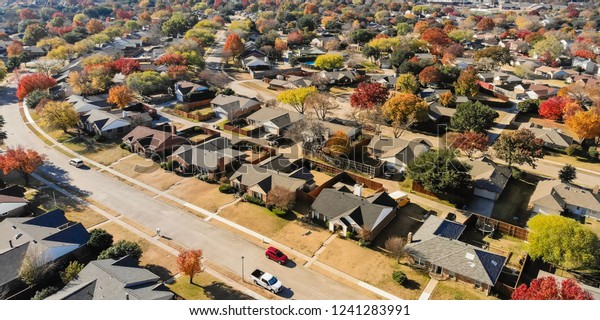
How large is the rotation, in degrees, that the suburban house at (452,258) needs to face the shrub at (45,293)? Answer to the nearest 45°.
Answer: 0° — it already faces it

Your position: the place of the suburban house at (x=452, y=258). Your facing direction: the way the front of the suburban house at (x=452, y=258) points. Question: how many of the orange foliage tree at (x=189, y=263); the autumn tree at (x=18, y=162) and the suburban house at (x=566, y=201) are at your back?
1

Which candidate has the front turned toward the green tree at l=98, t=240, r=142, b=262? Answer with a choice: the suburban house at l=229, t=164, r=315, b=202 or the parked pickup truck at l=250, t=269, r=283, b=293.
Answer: the suburban house

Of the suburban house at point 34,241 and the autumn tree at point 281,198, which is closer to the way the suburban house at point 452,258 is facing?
the suburban house

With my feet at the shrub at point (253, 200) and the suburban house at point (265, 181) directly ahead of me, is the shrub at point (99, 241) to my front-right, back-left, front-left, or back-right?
back-left

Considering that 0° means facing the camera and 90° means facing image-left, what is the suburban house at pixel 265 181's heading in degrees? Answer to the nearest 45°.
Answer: approximately 45°

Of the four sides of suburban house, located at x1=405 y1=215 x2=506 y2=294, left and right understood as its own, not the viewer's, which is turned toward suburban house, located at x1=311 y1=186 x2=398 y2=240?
right

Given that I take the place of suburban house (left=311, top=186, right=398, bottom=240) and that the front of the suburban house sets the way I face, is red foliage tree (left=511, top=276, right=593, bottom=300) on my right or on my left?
on my left

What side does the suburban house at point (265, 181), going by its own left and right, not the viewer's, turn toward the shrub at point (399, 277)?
left

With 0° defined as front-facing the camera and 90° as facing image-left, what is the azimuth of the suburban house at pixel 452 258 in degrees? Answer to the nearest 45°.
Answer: approximately 45°

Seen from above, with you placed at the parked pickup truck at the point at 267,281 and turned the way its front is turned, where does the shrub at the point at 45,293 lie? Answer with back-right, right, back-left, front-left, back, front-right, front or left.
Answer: back-right

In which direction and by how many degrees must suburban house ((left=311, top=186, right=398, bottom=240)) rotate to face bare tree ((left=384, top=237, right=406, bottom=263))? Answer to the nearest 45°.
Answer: approximately 90° to its left
